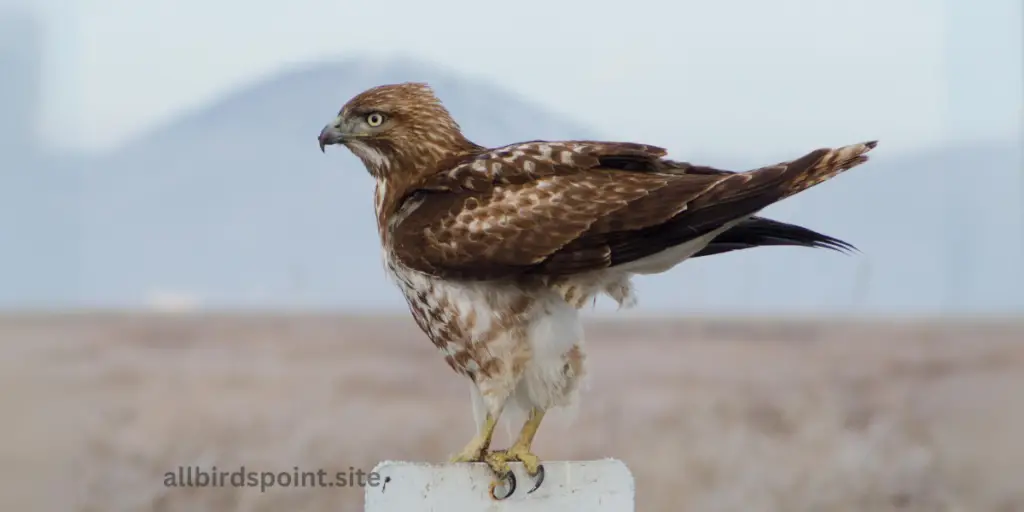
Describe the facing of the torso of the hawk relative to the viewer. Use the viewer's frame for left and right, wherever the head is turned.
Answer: facing to the left of the viewer
